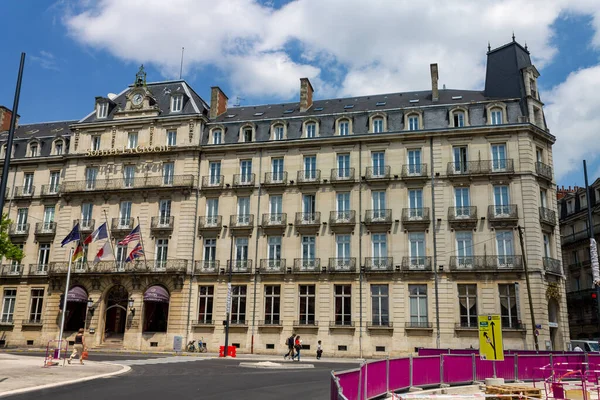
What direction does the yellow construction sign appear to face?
toward the camera

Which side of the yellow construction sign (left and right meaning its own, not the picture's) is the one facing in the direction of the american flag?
right
